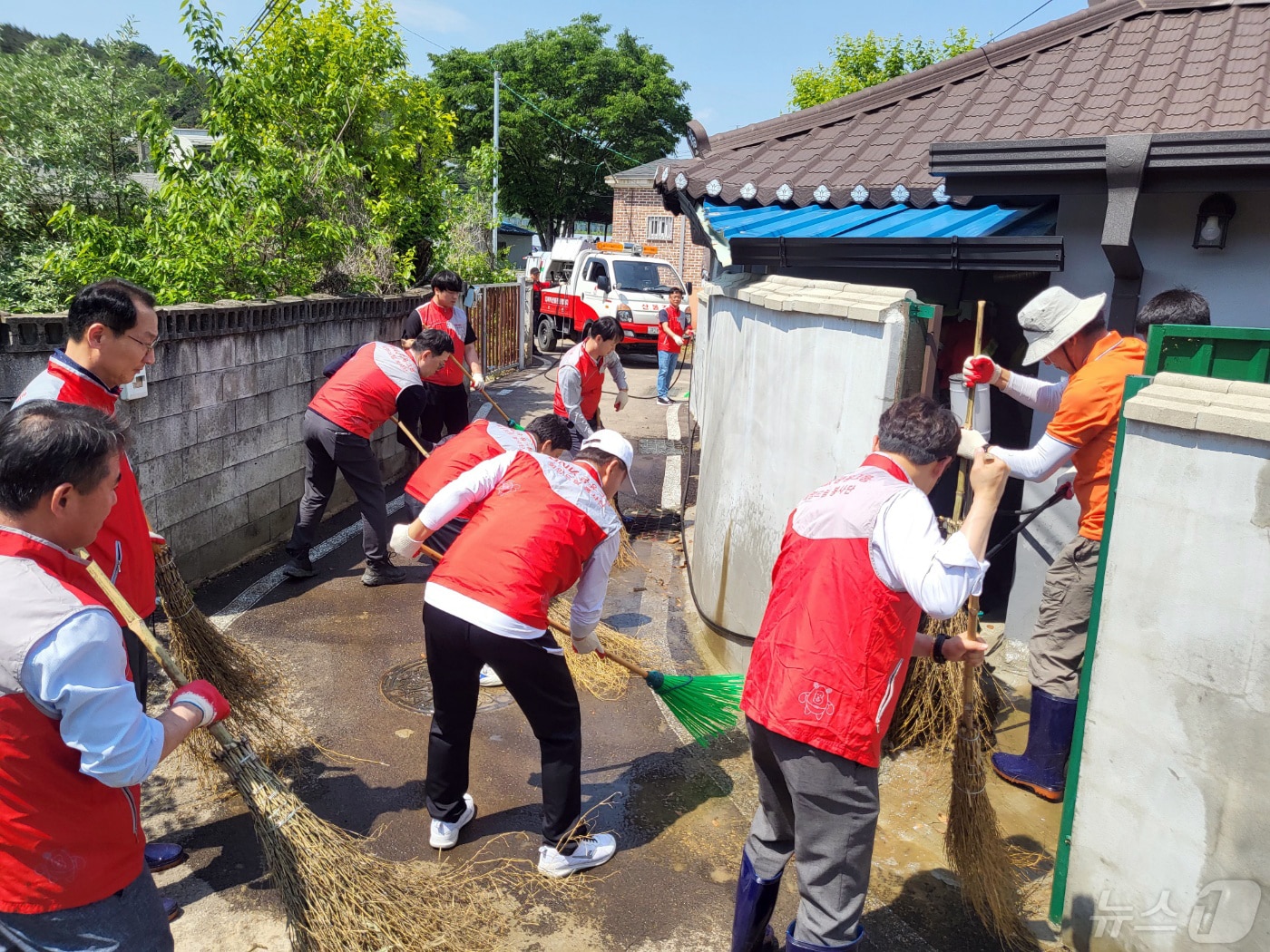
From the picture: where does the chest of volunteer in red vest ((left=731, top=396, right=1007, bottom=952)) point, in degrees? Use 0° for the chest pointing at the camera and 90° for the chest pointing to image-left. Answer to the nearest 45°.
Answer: approximately 225°

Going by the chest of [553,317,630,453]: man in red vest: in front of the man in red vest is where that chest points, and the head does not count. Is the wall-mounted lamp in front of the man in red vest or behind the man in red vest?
in front

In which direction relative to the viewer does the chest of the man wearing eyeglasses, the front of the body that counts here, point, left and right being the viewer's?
facing to the right of the viewer

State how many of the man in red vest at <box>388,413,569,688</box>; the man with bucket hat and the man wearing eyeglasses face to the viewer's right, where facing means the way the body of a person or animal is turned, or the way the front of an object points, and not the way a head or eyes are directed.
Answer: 2

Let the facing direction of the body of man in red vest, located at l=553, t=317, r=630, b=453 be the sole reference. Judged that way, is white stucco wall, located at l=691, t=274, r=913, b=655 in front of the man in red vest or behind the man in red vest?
in front

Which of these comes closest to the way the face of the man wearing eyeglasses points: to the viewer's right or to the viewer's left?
to the viewer's right

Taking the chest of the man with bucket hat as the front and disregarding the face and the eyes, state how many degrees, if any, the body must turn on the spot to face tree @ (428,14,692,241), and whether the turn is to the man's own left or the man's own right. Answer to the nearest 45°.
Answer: approximately 45° to the man's own right

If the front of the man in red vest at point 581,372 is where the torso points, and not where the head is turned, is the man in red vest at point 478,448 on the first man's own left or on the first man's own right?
on the first man's own right

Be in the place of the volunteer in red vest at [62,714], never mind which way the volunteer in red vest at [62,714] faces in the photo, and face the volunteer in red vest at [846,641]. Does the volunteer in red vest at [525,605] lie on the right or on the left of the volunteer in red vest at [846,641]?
left

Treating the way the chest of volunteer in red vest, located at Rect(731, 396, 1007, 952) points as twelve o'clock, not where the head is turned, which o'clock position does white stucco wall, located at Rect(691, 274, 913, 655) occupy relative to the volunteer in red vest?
The white stucco wall is roughly at 10 o'clock from the volunteer in red vest.

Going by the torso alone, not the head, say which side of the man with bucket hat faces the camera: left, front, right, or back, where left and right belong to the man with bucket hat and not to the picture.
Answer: left

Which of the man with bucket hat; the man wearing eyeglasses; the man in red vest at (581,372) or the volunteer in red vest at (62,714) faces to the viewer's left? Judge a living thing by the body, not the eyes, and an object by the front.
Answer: the man with bucket hat

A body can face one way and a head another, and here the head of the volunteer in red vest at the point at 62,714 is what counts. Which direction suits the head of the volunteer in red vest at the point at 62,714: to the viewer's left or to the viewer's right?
to the viewer's right

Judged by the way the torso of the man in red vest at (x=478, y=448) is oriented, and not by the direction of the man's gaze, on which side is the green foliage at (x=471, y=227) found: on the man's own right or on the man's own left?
on the man's own left

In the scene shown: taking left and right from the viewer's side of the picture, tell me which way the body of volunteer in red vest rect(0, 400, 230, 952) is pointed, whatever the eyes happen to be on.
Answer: facing away from the viewer and to the right of the viewer

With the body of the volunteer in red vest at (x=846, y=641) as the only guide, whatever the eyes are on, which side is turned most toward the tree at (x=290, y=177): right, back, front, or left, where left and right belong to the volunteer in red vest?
left

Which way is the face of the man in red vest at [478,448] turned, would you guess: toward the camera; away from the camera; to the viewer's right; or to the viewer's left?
to the viewer's right

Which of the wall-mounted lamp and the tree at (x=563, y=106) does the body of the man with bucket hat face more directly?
the tree

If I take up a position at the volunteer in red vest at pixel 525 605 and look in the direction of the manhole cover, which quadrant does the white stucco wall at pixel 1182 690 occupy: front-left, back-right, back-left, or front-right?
back-right

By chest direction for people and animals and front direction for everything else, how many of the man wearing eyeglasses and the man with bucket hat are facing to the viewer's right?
1

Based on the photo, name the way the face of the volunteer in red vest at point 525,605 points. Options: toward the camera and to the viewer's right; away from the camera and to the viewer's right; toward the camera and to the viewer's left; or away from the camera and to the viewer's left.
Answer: away from the camera and to the viewer's right
